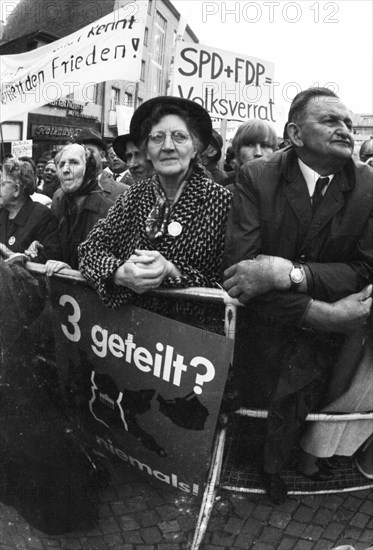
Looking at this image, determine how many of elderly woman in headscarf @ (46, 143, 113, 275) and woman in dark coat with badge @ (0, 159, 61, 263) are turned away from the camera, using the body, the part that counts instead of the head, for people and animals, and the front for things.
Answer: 0

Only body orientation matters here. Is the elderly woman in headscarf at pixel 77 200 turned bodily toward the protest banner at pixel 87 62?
no

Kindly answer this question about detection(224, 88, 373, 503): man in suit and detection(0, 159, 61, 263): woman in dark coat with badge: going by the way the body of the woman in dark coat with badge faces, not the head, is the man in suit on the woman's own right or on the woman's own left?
on the woman's own left

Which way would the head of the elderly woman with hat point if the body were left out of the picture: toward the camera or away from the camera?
toward the camera

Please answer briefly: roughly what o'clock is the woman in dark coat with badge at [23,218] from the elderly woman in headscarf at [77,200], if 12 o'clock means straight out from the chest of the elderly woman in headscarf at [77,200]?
the woman in dark coat with badge at [23,218] is roughly at 3 o'clock from the elderly woman in headscarf at [77,200].

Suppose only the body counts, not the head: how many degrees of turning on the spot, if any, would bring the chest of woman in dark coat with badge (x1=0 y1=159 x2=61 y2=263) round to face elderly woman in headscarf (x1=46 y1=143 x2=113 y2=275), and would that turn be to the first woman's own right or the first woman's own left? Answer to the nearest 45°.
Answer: approximately 90° to the first woman's own left

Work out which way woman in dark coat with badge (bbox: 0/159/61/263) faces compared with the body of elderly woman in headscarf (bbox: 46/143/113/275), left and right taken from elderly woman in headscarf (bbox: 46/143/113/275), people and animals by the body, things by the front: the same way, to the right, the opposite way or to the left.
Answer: the same way

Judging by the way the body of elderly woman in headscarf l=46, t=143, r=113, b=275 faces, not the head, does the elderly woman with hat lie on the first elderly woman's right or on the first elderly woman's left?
on the first elderly woman's left

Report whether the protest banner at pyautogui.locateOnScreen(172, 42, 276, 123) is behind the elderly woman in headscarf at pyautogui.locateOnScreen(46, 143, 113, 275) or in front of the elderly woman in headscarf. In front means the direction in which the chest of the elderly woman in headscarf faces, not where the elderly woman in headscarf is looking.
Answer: behind

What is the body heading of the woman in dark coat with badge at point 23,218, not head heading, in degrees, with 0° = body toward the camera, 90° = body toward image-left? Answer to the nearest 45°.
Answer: approximately 45°
